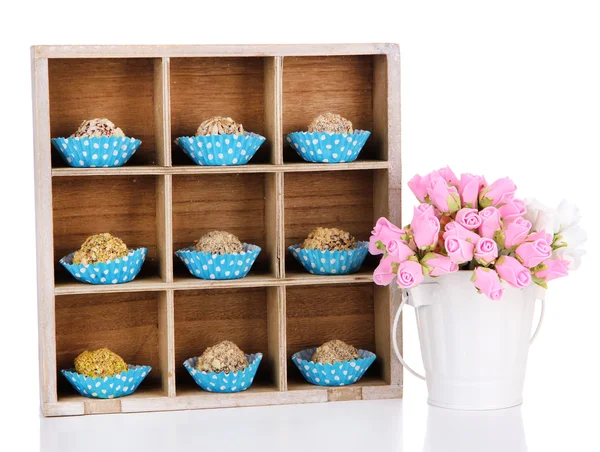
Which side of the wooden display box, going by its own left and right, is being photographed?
front

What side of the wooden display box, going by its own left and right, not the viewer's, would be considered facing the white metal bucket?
left
